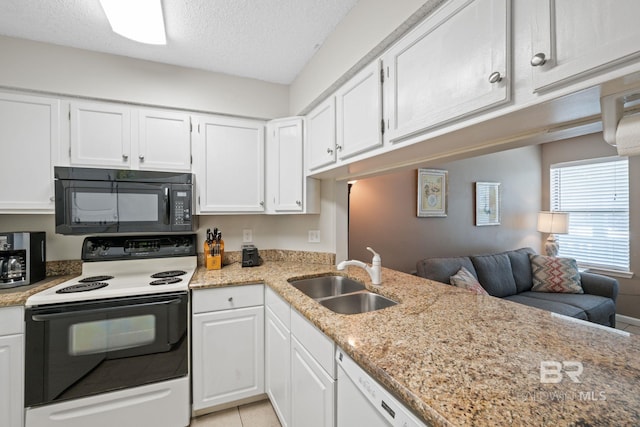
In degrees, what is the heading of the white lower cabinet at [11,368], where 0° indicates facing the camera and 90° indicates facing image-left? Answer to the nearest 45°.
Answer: approximately 0°

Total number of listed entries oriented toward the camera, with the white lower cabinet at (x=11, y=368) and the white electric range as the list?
2

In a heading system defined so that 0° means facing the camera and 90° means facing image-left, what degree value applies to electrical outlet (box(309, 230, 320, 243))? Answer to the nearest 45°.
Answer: approximately 0°

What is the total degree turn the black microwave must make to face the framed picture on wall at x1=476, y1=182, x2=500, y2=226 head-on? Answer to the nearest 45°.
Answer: approximately 90° to its left

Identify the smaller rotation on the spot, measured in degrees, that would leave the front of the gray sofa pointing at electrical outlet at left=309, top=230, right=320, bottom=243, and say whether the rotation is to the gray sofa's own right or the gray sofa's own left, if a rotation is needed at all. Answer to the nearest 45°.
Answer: approximately 90° to the gray sofa's own right

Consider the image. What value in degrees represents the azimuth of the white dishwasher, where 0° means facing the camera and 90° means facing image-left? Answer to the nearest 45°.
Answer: approximately 45°

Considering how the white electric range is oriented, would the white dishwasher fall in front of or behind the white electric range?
in front

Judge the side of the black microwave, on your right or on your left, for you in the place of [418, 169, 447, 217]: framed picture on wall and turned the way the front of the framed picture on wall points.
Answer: on your right

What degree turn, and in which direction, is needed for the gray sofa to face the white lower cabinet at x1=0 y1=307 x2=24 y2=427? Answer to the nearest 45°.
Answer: approximately 90° to its right
